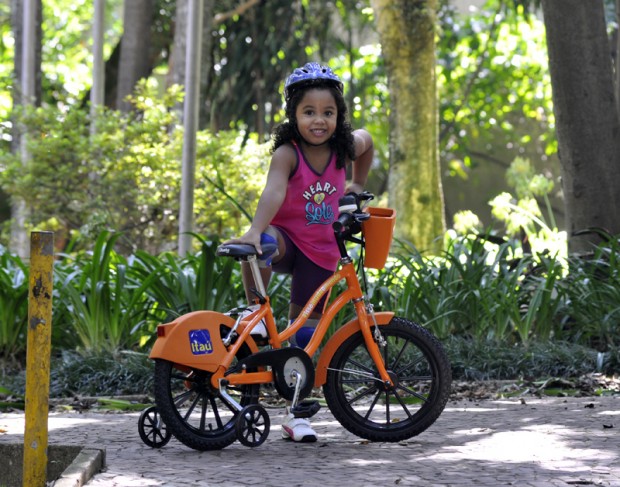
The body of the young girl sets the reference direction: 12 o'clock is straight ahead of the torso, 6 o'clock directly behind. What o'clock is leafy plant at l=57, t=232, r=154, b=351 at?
The leafy plant is roughly at 5 o'clock from the young girl.

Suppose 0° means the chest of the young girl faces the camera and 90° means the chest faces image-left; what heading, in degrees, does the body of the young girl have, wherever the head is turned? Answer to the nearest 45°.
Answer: approximately 0°
